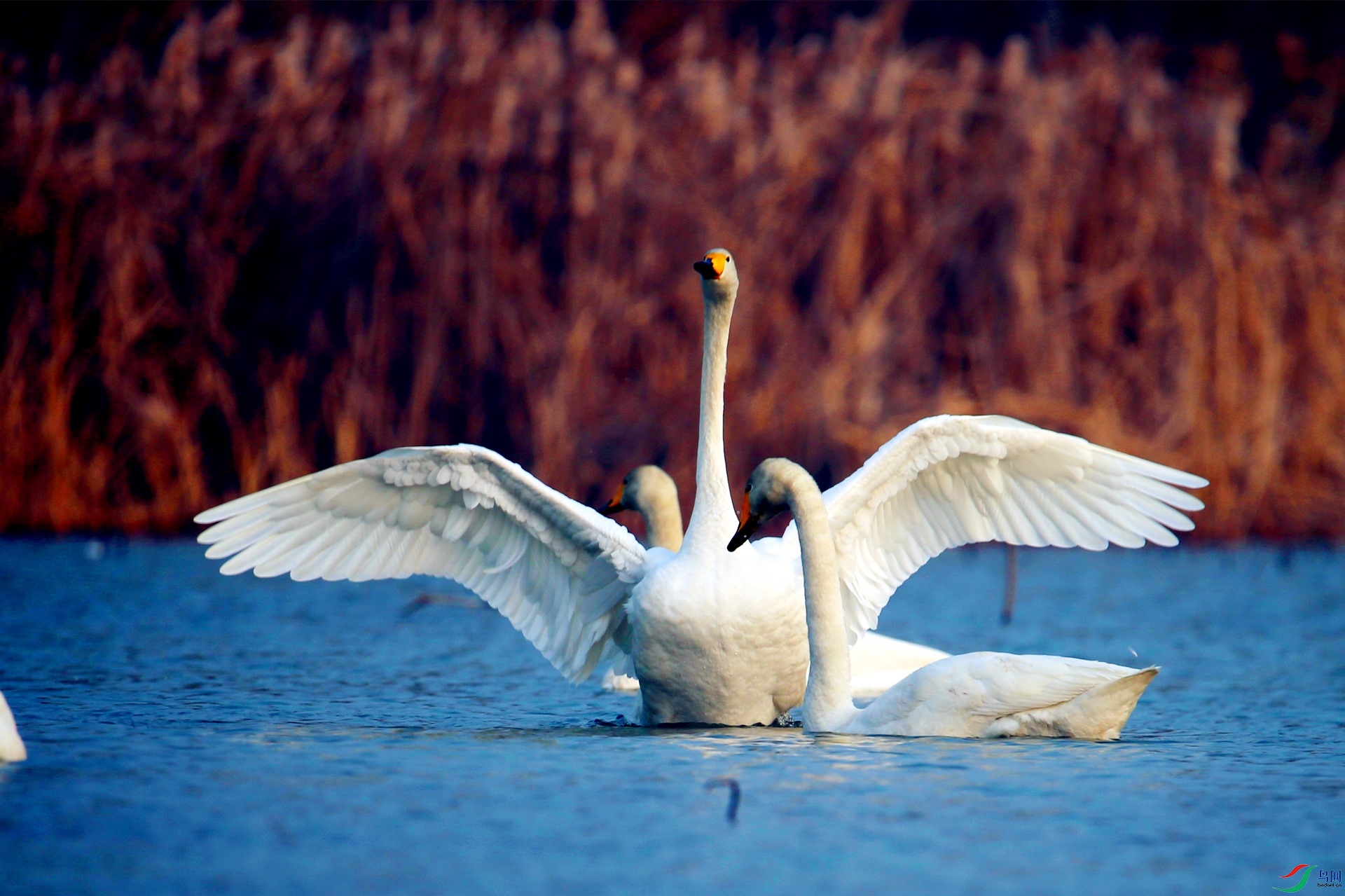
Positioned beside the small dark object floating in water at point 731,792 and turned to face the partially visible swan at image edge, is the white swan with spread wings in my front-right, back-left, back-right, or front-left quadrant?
front-right

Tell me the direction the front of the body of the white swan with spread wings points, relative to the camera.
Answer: toward the camera

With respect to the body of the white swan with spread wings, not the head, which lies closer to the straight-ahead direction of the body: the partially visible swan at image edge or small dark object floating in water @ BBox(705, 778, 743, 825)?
the small dark object floating in water

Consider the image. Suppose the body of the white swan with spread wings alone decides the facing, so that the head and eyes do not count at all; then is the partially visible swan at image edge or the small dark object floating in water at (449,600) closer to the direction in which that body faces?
the partially visible swan at image edge

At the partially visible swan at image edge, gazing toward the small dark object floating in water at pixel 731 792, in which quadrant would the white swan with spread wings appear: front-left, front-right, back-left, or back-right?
front-left

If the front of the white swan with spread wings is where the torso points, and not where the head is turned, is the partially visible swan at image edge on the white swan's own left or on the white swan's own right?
on the white swan's own right

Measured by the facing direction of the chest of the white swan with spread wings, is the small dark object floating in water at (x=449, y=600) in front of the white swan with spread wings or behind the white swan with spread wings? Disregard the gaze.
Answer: behind

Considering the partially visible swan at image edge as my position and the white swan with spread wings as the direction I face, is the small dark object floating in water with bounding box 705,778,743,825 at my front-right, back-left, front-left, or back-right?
front-right

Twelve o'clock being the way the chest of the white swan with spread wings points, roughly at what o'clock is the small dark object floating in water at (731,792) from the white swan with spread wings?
The small dark object floating in water is roughly at 12 o'clock from the white swan with spread wings.
